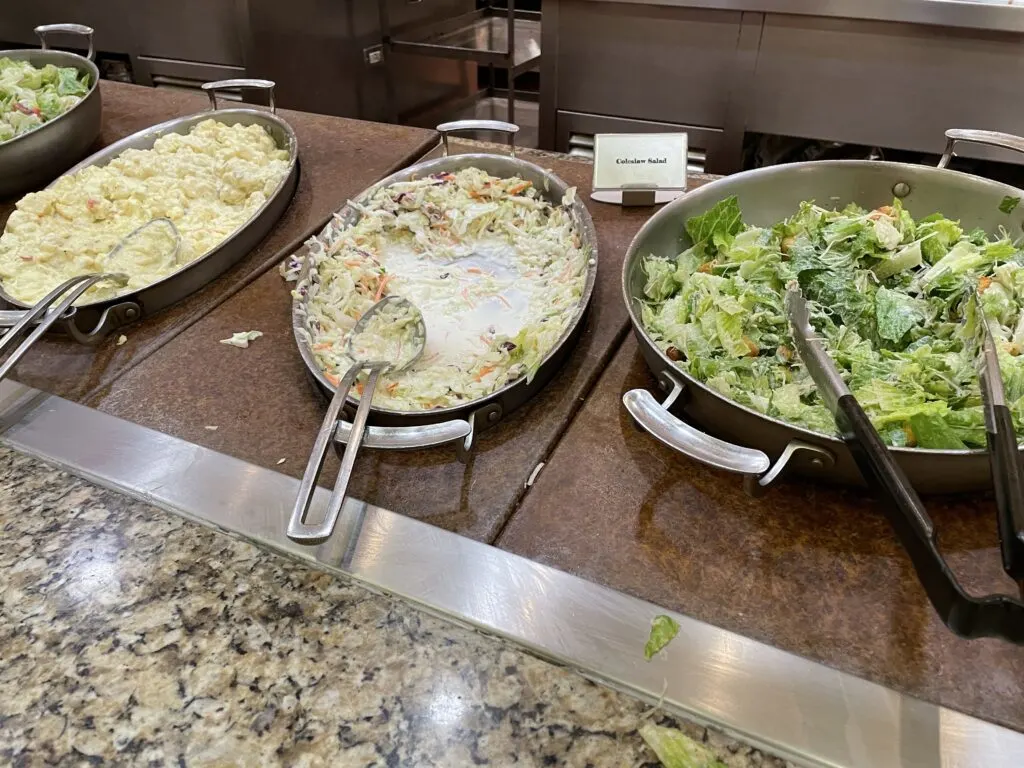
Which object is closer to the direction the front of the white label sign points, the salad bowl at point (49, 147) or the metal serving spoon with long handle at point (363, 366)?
the metal serving spoon with long handle

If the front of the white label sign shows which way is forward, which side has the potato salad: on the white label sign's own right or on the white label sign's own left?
on the white label sign's own right

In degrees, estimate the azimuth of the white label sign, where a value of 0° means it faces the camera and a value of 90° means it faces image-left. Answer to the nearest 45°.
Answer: approximately 0°

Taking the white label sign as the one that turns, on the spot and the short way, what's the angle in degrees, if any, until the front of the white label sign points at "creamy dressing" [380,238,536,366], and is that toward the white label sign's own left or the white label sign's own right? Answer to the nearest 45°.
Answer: approximately 45° to the white label sign's own right

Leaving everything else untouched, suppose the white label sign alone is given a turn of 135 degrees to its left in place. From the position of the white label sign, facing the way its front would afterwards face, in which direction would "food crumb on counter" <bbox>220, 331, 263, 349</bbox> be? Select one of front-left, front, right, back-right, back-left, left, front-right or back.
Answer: back

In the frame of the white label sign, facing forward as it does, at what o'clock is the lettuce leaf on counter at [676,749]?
The lettuce leaf on counter is roughly at 12 o'clock from the white label sign.

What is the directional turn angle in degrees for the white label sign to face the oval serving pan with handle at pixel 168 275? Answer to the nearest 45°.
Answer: approximately 45° to its right

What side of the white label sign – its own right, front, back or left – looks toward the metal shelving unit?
back

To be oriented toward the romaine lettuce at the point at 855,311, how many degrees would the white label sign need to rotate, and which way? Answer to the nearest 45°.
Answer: approximately 45° to its left

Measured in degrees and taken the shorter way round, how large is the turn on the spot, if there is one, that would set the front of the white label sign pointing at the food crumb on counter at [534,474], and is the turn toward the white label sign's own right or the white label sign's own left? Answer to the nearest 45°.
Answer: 0° — it already faces it

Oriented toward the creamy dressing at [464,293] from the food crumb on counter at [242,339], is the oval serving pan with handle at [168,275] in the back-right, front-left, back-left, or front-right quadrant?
back-left

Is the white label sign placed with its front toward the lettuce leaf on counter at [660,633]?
yes
